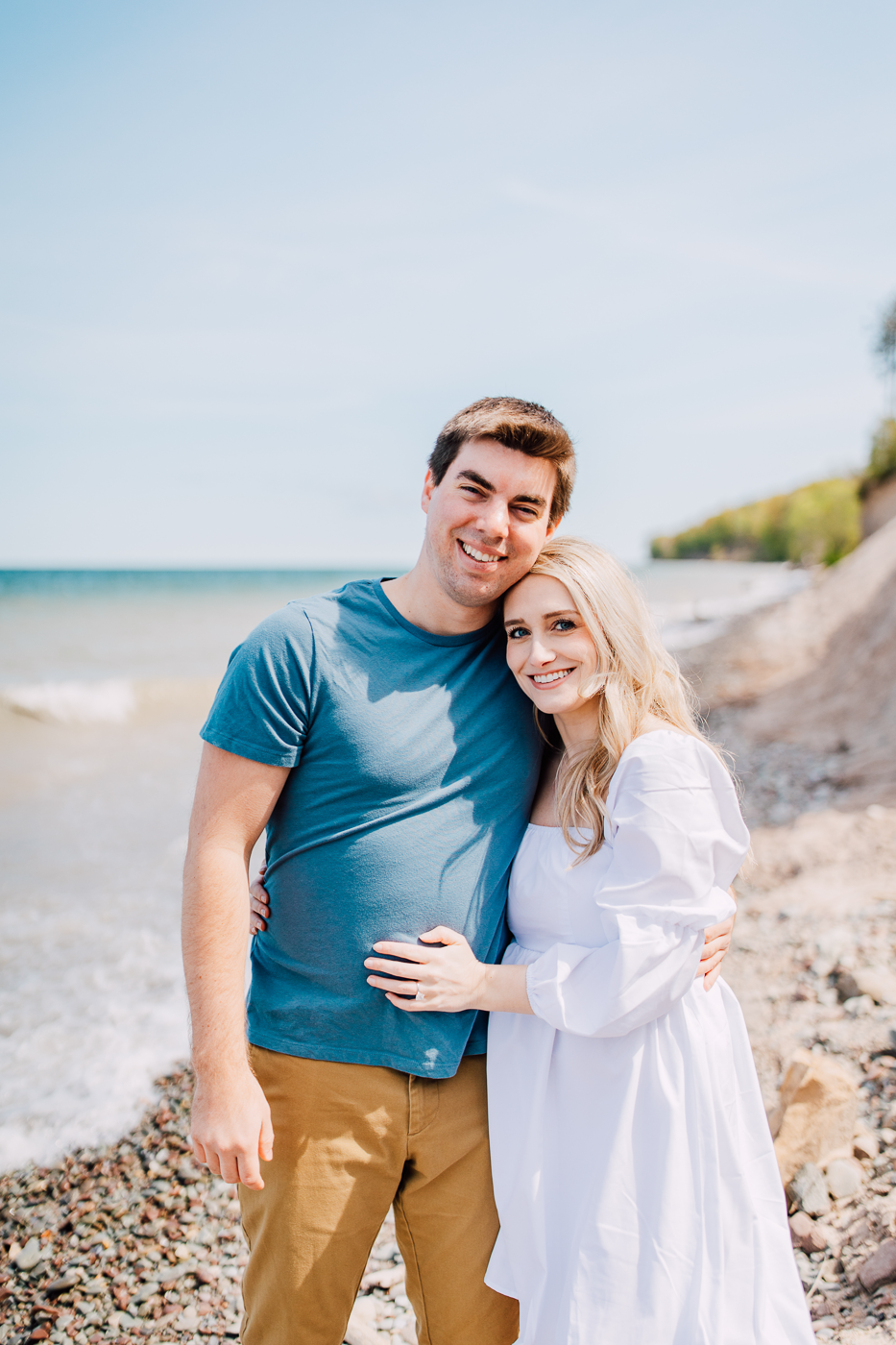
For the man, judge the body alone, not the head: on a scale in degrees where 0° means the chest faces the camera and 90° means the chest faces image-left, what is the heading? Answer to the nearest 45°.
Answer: approximately 315°

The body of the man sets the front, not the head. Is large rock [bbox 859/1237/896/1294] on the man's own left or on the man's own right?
on the man's own left

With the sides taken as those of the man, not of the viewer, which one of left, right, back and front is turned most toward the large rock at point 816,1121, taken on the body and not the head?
left

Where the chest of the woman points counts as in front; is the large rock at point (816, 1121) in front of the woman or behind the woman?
behind

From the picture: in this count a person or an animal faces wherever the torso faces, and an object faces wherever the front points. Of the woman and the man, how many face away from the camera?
0

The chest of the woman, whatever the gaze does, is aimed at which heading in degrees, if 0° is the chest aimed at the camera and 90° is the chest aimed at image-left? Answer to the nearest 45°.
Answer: approximately 45°
